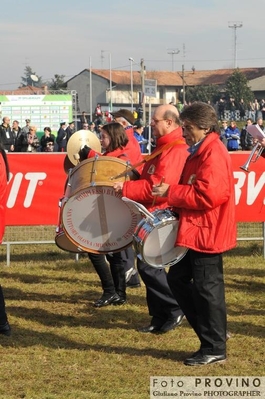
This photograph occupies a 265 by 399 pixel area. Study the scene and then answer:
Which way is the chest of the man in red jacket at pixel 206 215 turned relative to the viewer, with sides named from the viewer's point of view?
facing to the left of the viewer

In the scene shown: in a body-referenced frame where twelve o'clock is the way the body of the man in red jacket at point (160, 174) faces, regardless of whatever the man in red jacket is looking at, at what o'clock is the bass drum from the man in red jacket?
The bass drum is roughly at 12 o'clock from the man in red jacket.

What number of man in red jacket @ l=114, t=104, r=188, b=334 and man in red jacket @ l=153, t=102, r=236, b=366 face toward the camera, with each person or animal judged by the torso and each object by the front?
0

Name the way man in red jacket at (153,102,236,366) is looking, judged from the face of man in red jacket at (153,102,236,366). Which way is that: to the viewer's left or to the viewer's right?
to the viewer's left

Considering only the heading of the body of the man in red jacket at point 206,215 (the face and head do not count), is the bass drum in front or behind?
in front

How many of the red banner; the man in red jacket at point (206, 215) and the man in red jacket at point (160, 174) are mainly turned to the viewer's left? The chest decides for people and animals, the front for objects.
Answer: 2

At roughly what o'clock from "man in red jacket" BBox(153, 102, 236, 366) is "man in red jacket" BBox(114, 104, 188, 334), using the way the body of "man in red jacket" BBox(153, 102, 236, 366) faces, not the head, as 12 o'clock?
"man in red jacket" BBox(114, 104, 188, 334) is roughly at 2 o'clock from "man in red jacket" BBox(153, 102, 236, 366).

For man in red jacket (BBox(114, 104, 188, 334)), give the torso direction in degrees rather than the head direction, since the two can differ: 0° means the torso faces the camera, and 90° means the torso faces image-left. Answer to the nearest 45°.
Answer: approximately 90°

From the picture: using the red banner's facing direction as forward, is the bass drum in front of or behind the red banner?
in front

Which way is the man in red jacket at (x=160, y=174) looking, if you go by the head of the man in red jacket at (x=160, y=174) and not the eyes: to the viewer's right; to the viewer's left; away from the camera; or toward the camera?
to the viewer's left

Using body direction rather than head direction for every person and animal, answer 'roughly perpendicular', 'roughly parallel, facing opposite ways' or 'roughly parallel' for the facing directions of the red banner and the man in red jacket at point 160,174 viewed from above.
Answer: roughly perpendicular
